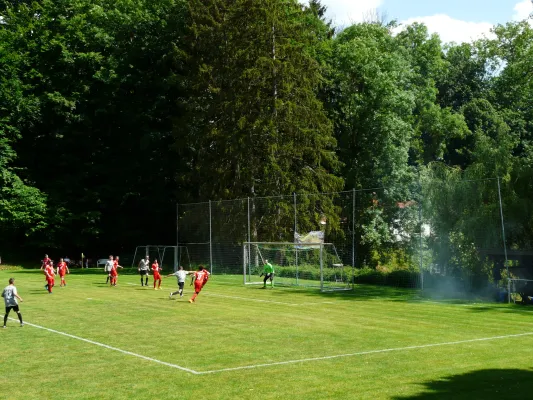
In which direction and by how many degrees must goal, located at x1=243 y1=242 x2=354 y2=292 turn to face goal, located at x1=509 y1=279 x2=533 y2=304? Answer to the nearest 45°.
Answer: approximately 90° to its left

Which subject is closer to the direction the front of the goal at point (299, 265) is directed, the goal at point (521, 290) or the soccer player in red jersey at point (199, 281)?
the soccer player in red jersey

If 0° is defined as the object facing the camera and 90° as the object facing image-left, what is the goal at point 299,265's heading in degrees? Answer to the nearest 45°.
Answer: approximately 45°
